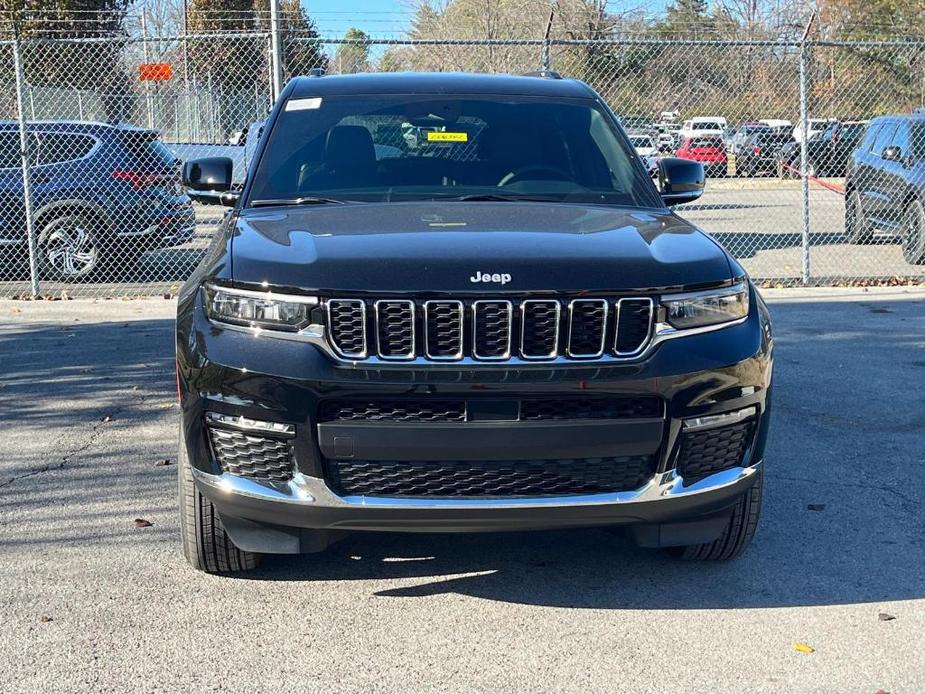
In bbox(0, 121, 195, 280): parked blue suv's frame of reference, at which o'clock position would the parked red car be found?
The parked red car is roughly at 3 o'clock from the parked blue suv.

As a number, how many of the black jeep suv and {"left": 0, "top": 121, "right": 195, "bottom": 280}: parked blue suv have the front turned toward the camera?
1

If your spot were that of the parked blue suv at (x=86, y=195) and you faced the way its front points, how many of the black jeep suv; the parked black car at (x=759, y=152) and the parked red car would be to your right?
2

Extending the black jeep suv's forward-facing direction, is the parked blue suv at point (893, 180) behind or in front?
behind

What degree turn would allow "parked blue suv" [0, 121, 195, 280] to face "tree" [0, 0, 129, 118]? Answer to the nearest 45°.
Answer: approximately 45° to its right

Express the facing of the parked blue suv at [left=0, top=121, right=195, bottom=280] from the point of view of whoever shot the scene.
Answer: facing away from the viewer and to the left of the viewer

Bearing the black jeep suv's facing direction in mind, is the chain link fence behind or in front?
behind
